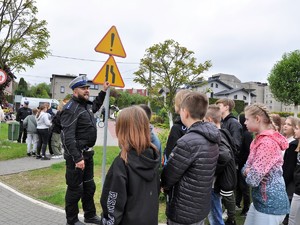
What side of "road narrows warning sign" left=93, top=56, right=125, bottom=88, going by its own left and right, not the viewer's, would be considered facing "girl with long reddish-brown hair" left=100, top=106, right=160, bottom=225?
front

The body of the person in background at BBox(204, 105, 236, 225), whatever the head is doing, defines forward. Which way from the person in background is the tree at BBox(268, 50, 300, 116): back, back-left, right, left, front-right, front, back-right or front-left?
right

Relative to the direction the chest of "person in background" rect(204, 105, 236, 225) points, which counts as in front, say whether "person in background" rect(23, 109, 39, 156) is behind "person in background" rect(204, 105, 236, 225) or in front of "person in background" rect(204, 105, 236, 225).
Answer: in front

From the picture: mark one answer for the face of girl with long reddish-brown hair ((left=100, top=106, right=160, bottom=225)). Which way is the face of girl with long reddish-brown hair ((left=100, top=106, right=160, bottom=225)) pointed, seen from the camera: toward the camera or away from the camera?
away from the camera

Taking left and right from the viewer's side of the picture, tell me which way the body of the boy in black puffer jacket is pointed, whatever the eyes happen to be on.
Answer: facing away from the viewer and to the left of the viewer

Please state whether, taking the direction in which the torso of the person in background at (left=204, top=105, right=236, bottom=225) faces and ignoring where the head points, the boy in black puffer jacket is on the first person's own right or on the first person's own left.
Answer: on the first person's own left

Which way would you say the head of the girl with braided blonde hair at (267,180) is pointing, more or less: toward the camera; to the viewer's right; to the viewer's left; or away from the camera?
to the viewer's left

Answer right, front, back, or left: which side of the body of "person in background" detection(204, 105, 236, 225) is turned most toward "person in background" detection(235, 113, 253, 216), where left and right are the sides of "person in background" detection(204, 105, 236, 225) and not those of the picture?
right

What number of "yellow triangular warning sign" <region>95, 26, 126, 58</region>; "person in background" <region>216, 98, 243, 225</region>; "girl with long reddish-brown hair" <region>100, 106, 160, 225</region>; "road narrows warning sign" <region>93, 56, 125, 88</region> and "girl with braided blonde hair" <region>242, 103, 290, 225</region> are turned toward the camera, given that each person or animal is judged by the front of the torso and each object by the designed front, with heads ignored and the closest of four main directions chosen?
2

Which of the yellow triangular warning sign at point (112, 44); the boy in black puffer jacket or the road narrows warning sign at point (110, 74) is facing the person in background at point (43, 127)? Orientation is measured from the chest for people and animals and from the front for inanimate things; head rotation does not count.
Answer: the boy in black puffer jacket

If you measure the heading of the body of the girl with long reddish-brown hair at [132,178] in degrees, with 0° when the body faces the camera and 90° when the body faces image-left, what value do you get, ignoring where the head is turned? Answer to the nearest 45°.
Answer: approximately 135°

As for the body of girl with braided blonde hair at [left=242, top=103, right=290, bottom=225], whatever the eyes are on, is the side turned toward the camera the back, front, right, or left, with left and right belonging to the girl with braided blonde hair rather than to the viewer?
left

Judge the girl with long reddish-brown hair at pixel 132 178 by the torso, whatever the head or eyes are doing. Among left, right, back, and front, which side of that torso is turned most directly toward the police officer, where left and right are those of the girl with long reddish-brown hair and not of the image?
front
